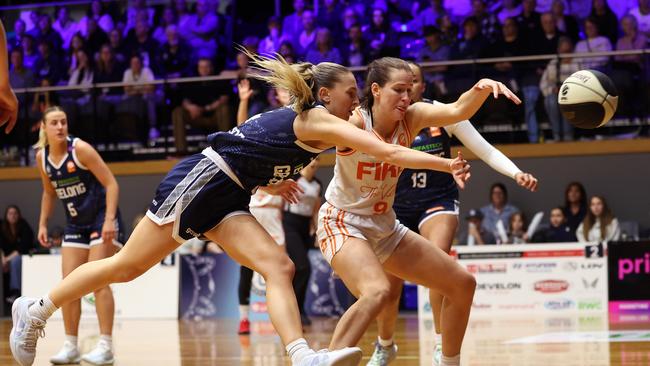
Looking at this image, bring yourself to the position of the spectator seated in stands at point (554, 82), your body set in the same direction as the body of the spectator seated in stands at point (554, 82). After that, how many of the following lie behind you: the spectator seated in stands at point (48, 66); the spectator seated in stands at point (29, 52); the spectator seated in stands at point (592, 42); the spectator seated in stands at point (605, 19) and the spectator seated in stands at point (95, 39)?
2

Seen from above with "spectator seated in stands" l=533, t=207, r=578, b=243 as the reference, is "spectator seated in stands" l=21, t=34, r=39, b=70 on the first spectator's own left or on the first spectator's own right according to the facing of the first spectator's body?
on the first spectator's own right

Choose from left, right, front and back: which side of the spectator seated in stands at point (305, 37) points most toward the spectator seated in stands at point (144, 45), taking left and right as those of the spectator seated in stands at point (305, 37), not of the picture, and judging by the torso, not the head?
right

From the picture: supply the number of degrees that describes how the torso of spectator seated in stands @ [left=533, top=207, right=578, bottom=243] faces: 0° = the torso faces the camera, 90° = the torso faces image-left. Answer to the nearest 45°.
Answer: approximately 0°

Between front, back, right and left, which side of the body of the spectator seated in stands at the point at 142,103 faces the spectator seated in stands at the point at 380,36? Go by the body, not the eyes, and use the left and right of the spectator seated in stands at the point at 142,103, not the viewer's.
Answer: left

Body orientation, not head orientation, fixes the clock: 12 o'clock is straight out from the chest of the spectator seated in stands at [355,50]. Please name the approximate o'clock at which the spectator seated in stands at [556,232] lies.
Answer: the spectator seated in stands at [556,232] is roughly at 10 o'clock from the spectator seated in stands at [355,50].

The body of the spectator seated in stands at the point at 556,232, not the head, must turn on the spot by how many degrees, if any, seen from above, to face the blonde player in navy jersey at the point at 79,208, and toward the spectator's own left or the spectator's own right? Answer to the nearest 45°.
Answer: approximately 45° to the spectator's own right
